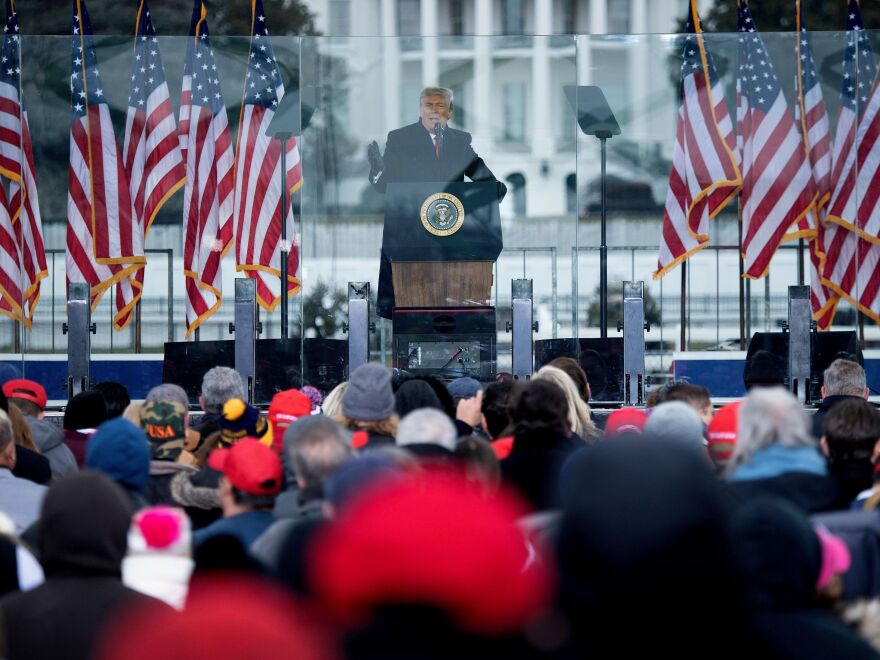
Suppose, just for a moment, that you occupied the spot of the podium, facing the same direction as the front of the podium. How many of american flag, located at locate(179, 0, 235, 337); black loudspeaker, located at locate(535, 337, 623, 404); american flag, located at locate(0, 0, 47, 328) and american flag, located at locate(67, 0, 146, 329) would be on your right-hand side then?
3

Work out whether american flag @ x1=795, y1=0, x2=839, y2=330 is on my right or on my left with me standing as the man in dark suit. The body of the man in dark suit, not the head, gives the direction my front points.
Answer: on my left

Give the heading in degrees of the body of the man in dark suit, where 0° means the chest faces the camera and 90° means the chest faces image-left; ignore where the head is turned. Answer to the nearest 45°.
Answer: approximately 0°

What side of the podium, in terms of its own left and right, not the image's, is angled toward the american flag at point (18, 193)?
right

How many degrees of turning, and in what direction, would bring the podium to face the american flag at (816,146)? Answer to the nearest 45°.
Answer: approximately 90° to its left

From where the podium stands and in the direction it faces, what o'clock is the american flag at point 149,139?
The american flag is roughly at 3 o'clock from the podium.

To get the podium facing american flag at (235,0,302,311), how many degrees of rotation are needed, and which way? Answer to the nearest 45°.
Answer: approximately 90° to its right

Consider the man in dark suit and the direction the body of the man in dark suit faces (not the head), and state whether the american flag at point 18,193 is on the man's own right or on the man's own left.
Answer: on the man's own right

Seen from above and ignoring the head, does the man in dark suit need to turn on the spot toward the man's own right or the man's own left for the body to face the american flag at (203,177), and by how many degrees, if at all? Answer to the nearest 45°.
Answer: approximately 90° to the man's own right

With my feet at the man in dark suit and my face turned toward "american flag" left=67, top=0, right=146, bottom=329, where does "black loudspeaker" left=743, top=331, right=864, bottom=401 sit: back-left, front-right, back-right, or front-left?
back-left
